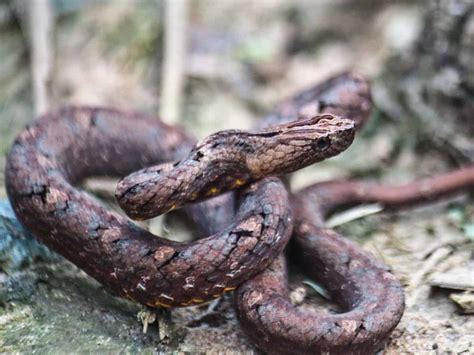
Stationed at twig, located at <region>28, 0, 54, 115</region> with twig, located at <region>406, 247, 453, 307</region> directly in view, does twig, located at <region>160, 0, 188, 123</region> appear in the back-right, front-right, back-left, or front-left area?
front-left

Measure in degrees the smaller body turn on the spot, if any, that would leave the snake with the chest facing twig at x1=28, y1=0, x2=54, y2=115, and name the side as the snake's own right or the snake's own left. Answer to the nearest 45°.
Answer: approximately 135° to the snake's own left

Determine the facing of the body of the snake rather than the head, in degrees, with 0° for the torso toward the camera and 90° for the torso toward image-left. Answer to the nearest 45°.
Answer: approximately 270°

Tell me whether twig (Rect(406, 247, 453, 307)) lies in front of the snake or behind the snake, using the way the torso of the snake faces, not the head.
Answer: in front

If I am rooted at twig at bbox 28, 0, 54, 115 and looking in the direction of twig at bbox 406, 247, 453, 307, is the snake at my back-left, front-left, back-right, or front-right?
front-right

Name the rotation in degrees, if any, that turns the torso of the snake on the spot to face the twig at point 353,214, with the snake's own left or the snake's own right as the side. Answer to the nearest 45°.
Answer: approximately 45° to the snake's own left

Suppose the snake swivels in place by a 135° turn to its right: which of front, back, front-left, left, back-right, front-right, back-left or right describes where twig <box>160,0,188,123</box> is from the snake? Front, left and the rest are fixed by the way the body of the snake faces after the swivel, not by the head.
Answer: back-right
